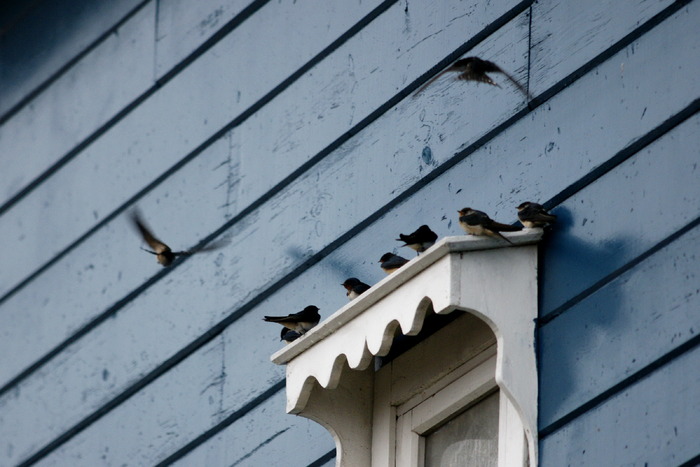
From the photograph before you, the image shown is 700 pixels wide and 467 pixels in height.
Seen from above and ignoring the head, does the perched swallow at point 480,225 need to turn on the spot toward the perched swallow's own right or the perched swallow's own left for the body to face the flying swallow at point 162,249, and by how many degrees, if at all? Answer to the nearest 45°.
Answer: approximately 45° to the perched swallow's own right

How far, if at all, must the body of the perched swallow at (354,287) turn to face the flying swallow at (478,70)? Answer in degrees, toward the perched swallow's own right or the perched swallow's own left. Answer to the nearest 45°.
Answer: approximately 135° to the perched swallow's own left

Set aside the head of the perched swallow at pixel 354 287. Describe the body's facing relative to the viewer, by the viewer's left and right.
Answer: facing to the left of the viewer

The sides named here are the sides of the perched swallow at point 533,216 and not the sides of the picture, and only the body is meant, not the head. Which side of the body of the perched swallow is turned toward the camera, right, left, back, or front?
left

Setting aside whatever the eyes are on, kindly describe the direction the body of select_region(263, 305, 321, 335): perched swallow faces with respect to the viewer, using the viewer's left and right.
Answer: facing to the right of the viewer

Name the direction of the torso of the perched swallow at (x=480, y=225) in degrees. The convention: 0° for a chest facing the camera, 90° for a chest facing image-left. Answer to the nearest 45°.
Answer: approximately 90°

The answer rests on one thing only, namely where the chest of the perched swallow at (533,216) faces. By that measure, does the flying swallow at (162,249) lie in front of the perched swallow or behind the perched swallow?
in front
